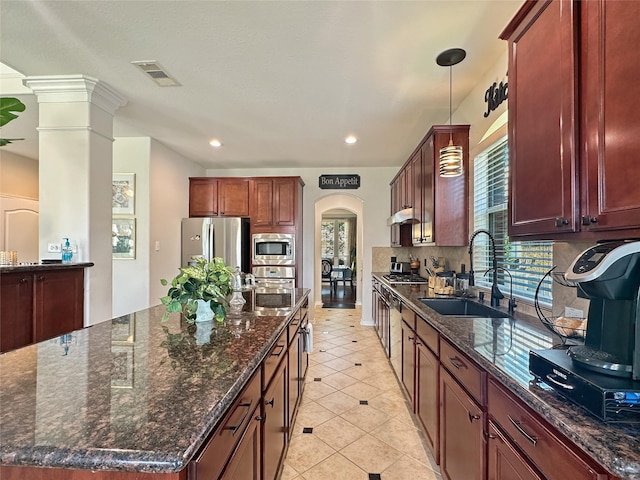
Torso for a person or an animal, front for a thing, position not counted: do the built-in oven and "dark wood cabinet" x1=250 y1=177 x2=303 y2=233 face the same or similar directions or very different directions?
same or similar directions

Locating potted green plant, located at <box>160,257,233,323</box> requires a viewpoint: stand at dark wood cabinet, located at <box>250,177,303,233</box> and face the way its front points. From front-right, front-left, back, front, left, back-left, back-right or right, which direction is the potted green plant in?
front

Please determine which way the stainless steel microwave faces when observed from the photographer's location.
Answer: facing the viewer

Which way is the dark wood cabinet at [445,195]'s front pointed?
to the viewer's left

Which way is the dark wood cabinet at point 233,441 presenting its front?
to the viewer's right

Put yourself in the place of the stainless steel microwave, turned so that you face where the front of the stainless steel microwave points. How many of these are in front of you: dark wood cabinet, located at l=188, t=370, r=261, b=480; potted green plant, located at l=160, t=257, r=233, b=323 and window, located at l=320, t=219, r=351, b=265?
2

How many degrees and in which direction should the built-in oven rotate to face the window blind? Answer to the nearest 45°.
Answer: approximately 90° to its left

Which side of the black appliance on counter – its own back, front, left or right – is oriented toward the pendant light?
right

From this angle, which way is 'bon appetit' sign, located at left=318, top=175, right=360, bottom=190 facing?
toward the camera

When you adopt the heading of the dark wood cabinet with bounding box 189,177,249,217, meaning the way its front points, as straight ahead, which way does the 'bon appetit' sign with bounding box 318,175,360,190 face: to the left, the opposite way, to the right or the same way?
the same way

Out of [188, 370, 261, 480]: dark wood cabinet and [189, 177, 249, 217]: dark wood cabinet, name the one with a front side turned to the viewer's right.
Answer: [188, 370, 261, 480]: dark wood cabinet

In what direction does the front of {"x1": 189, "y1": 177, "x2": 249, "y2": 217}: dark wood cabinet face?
toward the camera
